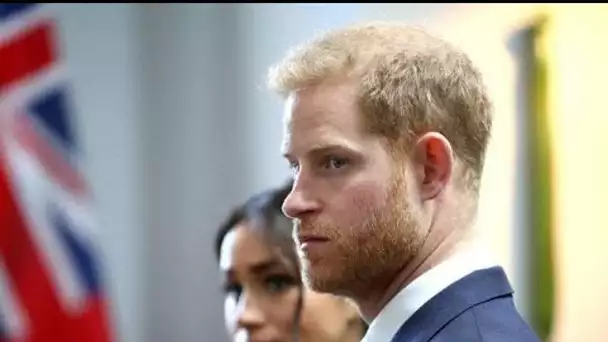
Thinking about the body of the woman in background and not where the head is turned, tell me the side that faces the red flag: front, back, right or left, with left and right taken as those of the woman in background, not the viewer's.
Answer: right

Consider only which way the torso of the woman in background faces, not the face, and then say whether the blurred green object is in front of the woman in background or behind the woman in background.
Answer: behind

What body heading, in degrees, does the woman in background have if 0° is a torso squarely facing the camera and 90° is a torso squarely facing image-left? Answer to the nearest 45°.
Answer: approximately 45°
